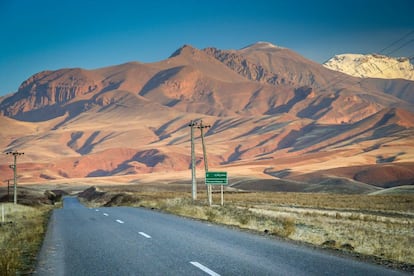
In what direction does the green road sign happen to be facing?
toward the camera
